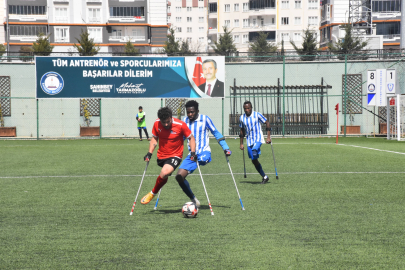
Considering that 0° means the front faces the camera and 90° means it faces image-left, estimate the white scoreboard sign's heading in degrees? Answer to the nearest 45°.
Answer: approximately 0°

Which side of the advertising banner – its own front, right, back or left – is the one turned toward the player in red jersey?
front

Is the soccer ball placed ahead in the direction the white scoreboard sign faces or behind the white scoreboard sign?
ahead

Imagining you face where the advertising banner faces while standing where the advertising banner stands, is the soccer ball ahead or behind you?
ahead

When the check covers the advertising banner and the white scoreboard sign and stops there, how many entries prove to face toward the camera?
2

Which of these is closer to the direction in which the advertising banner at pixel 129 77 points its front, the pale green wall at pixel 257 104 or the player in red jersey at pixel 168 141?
the player in red jersey

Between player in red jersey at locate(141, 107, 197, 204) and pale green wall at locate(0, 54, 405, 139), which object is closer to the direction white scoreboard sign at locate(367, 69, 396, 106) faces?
the player in red jersey

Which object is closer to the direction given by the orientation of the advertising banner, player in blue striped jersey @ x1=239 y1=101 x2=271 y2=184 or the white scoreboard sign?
the player in blue striped jersey

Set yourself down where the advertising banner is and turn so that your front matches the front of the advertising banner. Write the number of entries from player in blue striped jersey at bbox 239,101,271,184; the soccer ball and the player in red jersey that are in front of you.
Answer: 3

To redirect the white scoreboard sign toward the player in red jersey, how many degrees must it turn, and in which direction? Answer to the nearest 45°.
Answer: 0° — it already faces them

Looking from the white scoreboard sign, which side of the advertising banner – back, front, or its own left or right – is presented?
left

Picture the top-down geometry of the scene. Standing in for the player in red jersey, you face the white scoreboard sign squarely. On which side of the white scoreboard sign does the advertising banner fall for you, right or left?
left
